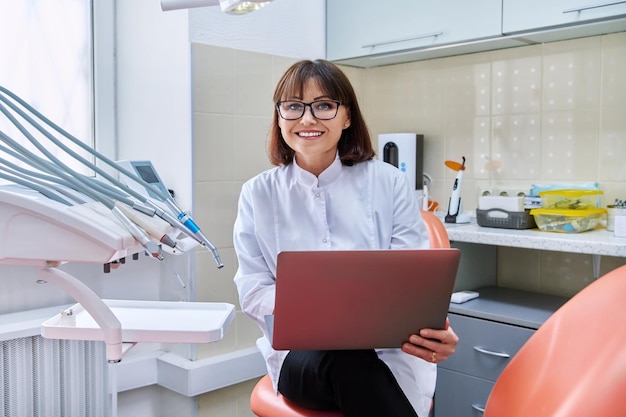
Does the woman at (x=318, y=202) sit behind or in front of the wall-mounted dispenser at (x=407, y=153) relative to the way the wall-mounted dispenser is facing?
in front

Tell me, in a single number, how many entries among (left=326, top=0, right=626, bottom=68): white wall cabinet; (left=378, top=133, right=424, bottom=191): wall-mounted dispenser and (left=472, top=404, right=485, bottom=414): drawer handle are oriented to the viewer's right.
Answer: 0

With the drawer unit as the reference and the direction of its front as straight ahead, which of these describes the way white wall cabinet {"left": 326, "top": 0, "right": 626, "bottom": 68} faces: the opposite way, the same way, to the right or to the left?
the same way

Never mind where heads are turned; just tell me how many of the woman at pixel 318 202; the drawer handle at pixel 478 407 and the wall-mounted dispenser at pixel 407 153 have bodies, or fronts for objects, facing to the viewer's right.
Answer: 0

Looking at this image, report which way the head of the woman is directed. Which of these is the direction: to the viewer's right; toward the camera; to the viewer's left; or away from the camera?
toward the camera

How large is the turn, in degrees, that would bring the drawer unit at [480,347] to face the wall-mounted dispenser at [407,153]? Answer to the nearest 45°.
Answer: approximately 90° to its right

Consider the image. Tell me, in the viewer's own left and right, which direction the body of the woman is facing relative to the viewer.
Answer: facing the viewer

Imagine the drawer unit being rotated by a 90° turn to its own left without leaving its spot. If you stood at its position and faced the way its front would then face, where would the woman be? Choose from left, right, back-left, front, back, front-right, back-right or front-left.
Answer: right

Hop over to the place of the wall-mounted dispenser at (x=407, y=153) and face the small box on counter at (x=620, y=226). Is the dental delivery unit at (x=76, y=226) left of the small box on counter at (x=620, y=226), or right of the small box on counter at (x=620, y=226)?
right

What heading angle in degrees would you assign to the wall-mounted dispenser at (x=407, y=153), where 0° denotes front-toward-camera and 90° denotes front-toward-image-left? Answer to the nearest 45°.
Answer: approximately 45°

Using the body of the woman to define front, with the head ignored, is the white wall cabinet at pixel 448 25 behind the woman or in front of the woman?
behind

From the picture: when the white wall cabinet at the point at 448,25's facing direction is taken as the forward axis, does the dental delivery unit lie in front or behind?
in front

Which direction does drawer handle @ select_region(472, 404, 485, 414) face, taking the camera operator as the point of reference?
facing the viewer and to the left of the viewer
